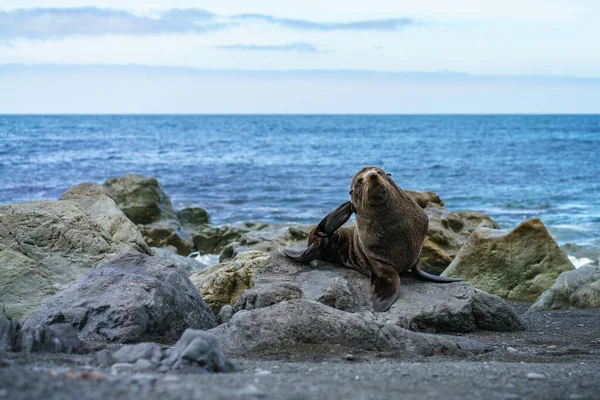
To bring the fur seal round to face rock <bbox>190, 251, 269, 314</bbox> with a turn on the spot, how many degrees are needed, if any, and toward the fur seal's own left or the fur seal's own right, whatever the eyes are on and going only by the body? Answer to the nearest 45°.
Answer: approximately 135° to the fur seal's own right

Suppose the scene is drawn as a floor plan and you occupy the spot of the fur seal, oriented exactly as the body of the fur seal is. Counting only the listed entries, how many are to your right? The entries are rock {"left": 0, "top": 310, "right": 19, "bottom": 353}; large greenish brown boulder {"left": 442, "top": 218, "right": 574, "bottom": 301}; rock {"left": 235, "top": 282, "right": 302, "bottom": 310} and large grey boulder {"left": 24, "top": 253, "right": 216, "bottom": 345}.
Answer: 3

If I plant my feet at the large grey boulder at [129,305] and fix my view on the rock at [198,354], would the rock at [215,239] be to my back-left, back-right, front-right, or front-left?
back-left

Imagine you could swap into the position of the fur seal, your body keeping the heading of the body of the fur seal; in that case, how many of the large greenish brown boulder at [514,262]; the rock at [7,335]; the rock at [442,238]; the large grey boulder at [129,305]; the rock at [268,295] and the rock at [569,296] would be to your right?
3

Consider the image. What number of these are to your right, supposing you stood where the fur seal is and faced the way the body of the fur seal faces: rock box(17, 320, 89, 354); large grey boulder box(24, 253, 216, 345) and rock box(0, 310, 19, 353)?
3

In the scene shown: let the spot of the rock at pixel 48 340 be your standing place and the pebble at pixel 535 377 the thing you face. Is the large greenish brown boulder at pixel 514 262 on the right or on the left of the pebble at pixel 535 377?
left

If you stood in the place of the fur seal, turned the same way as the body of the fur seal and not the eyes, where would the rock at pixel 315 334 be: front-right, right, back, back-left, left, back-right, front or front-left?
front-right

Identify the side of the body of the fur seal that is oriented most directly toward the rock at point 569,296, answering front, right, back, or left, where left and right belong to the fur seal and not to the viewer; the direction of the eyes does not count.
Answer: left

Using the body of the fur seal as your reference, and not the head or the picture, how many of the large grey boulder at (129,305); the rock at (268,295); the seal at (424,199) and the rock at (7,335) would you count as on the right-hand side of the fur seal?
3

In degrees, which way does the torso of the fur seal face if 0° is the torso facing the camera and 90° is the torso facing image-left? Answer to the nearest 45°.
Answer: approximately 315°

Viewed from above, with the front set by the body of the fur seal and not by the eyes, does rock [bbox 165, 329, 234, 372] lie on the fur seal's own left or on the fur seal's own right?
on the fur seal's own right

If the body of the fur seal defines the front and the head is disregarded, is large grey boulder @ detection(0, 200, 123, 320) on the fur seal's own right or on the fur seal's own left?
on the fur seal's own right

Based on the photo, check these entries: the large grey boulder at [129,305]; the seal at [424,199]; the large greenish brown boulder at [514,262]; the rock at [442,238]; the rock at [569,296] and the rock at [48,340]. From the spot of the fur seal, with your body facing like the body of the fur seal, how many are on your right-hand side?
2

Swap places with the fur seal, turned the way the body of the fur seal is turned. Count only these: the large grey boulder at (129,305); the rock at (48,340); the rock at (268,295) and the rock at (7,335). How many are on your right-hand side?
4

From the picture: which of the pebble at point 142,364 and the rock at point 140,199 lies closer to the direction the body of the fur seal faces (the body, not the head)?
the pebble
